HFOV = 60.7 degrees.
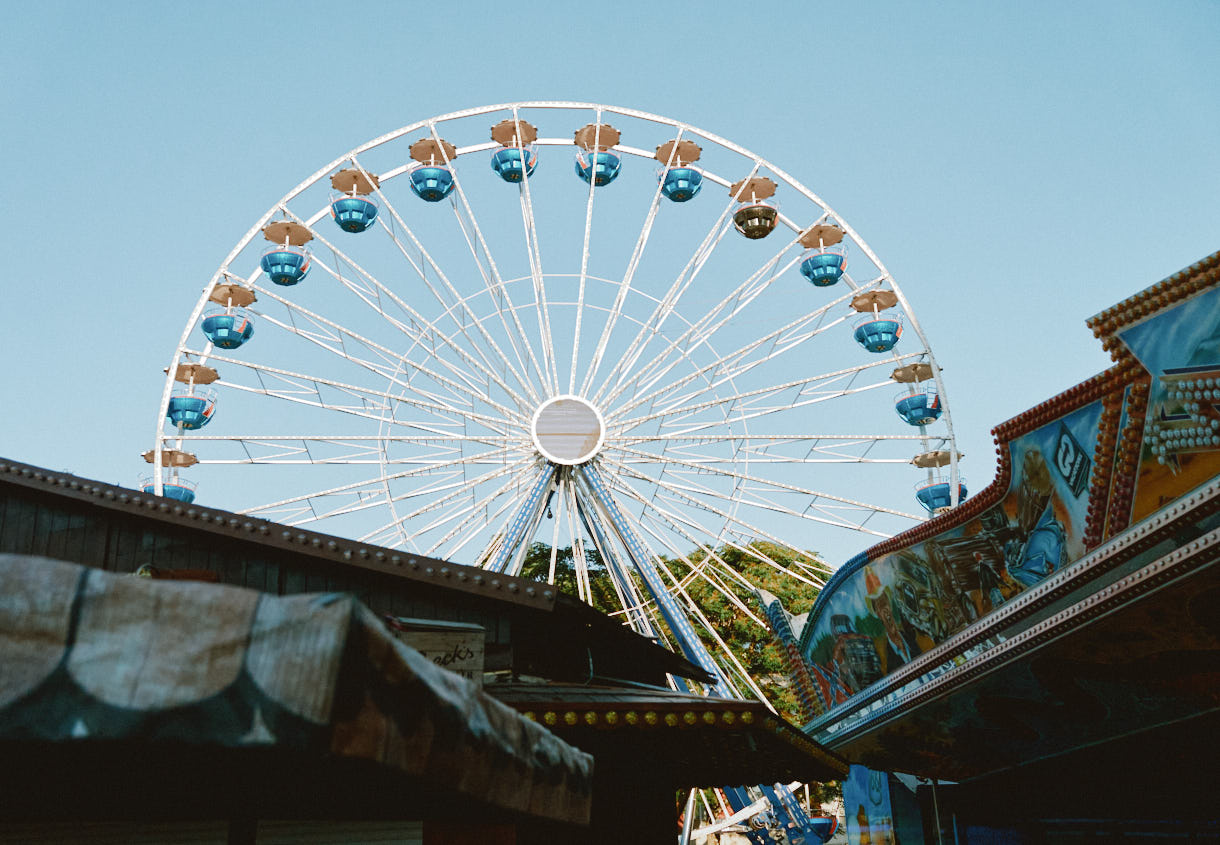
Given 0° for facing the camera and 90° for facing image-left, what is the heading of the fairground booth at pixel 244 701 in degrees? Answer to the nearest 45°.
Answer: approximately 315°

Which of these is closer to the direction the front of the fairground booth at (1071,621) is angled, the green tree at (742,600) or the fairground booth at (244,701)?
the fairground booth

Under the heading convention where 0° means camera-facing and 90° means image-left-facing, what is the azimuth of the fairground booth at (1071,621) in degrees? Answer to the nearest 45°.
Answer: approximately 45°

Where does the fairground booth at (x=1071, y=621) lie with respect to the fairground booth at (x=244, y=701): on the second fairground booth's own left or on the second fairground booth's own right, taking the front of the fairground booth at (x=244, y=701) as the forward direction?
on the second fairground booth's own left

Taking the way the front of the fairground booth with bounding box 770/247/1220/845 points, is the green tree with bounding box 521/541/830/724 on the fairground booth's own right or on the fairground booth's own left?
on the fairground booth's own right
